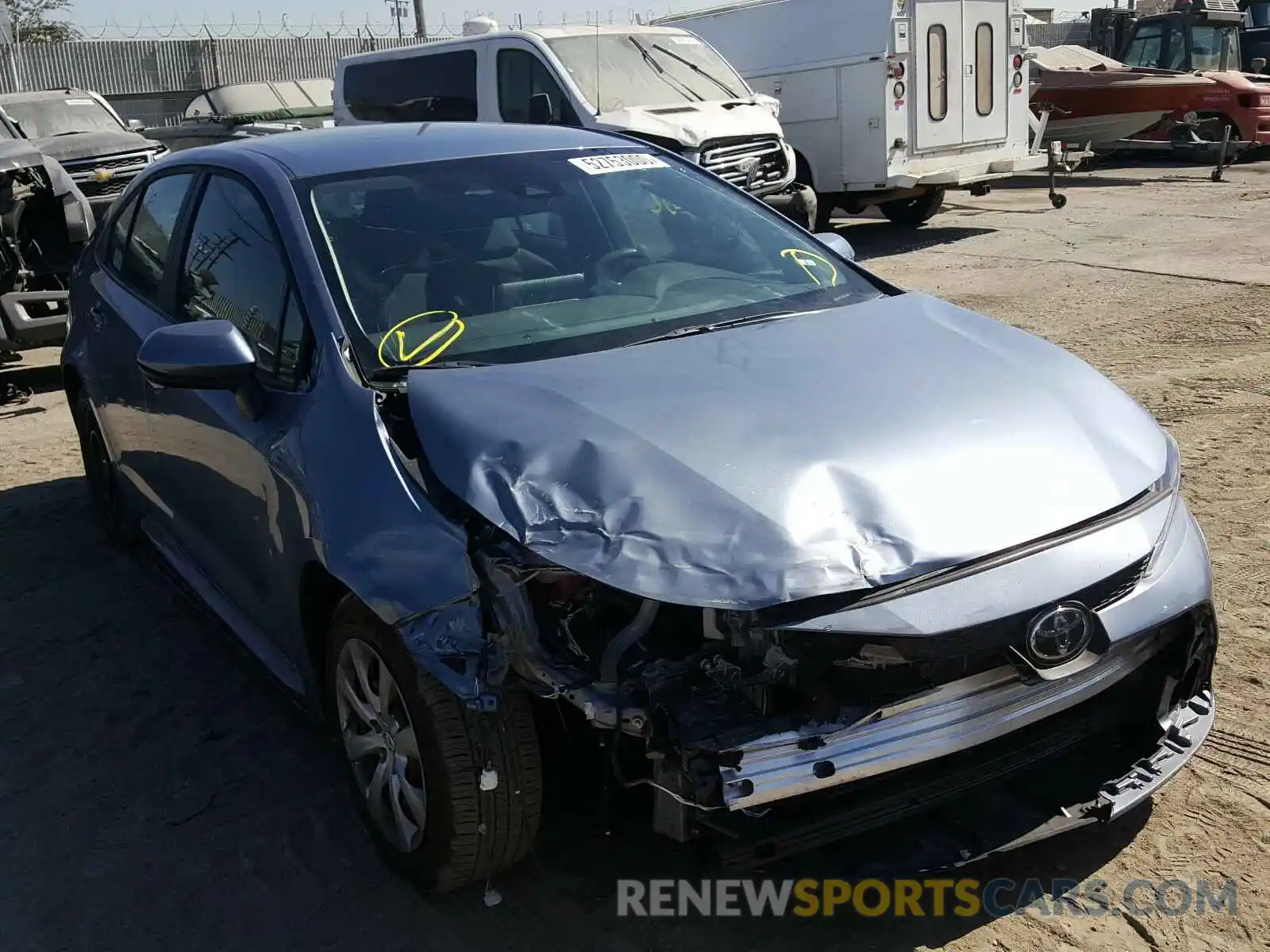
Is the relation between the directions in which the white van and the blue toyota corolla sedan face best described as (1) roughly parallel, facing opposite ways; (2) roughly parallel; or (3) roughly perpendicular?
roughly parallel

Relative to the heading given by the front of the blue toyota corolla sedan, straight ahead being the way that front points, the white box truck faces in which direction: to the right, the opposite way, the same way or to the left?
the opposite way

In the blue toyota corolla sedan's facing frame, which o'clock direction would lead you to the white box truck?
The white box truck is roughly at 8 o'clock from the blue toyota corolla sedan.

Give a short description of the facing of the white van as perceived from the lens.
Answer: facing the viewer and to the right of the viewer

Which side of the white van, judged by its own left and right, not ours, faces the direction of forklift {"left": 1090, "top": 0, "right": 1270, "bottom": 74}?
left

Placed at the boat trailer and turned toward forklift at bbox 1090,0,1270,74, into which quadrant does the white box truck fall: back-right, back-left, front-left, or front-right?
back-left

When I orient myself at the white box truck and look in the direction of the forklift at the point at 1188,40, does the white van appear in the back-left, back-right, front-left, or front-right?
back-left

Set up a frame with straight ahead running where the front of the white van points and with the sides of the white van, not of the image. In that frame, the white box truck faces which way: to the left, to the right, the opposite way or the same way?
the opposite way

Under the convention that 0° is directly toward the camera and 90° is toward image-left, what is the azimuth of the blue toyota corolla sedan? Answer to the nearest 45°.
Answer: approximately 315°

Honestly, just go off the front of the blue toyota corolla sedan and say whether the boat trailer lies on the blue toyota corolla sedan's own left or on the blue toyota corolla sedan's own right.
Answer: on the blue toyota corolla sedan's own left

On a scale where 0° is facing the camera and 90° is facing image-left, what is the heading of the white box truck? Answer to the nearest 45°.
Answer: approximately 135°

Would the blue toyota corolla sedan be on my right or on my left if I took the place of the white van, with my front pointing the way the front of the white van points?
on my right

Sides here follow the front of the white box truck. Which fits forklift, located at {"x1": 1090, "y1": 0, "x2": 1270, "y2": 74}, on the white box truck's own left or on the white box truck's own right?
on the white box truck's own right
